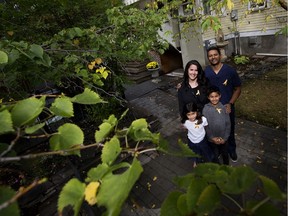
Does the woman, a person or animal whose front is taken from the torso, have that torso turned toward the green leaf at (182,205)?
yes

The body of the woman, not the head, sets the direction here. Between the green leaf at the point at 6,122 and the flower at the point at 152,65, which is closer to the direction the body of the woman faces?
the green leaf

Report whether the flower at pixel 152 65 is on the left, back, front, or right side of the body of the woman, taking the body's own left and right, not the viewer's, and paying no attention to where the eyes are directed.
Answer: back

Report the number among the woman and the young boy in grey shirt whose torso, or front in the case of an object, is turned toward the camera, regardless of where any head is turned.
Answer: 2

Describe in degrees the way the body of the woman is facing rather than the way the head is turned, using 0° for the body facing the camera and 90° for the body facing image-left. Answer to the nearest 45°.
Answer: approximately 0°

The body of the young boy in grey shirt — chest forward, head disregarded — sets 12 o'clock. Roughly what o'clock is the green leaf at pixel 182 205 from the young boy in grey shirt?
The green leaf is roughly at 12 o'clock from the young boy in grey shirt.

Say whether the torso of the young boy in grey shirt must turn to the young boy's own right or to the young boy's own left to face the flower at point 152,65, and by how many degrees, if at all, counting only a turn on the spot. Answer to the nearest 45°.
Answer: approximately 180°

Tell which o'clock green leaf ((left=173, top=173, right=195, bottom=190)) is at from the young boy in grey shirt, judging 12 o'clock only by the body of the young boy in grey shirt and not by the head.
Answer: The green leaf is roughly at 12 o'clock from the young boy in grey shirt.
